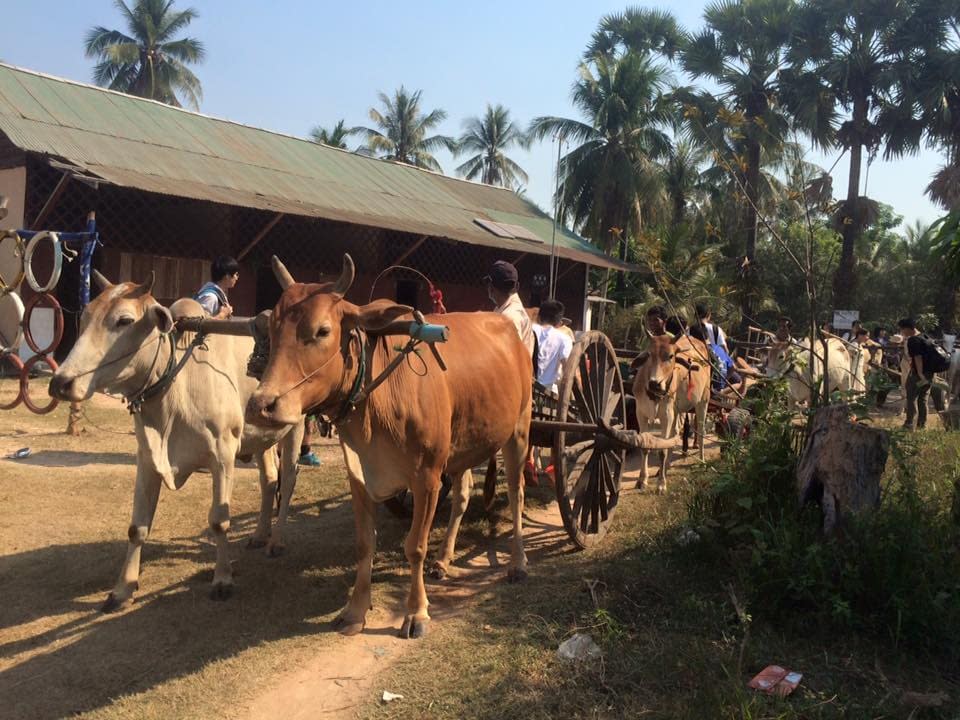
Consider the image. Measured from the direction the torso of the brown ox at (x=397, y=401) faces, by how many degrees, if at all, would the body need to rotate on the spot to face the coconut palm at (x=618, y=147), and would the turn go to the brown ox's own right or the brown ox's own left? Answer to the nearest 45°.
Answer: approximately 135° to the brown ox's own right

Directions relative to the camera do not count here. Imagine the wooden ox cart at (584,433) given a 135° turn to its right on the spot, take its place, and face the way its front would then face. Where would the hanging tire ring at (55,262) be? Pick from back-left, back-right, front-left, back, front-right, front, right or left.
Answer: left

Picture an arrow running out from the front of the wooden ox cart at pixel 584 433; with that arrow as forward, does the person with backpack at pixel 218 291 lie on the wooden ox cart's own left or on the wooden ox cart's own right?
on the wooden ox cart's own right

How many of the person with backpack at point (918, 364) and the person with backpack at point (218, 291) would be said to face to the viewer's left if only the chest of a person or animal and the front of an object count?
1

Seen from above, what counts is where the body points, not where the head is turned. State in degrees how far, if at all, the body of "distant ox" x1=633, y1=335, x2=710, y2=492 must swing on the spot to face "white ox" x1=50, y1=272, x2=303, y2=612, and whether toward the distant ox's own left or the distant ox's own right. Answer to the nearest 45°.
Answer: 0° — it already faces it

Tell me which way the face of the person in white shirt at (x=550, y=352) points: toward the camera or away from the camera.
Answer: away from the camera

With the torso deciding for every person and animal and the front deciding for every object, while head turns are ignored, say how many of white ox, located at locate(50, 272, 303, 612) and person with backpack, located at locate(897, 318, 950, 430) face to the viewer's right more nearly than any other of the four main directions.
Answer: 0

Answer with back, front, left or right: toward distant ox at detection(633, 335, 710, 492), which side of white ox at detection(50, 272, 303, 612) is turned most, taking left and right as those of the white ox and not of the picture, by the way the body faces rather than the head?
back

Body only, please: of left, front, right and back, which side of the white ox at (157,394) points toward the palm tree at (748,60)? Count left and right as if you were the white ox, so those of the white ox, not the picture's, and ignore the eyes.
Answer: back

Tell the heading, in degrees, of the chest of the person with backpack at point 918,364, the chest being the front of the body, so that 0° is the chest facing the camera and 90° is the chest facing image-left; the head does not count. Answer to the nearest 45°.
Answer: approximately 90°

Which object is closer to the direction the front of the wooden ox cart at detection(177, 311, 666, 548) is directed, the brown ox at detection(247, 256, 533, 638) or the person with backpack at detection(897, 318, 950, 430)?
the brown ox

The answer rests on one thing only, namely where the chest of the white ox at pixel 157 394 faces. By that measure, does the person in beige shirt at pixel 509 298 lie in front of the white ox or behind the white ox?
behind

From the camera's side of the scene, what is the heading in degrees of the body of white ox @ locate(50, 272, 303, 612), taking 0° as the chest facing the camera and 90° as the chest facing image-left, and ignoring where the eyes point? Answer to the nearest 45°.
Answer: approximately 45°

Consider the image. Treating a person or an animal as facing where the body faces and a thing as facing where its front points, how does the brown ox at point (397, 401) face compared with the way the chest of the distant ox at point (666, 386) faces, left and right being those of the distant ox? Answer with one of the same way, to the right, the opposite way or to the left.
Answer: the same way
